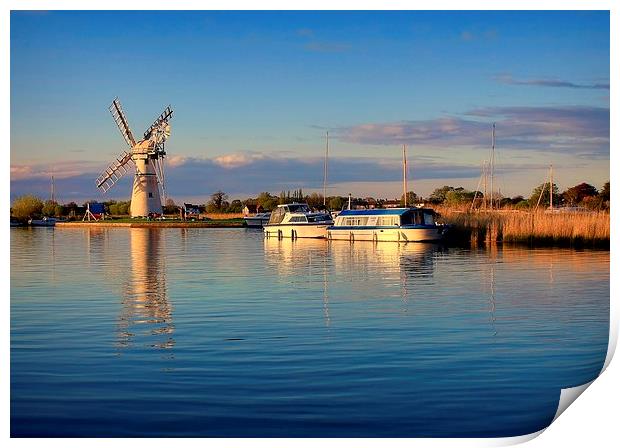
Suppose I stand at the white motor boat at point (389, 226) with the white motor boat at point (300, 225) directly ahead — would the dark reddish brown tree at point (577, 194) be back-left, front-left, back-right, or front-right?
back-right

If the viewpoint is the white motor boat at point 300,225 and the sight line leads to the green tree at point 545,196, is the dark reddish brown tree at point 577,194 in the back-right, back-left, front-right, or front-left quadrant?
front-right

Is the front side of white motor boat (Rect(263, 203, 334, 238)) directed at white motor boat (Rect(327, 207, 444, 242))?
no

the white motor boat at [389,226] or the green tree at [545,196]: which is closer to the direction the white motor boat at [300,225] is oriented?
the green tree
